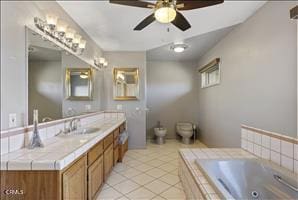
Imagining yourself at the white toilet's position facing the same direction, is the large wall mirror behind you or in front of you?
in front

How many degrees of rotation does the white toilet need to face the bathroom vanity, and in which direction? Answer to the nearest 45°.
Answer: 0° — it already faces it

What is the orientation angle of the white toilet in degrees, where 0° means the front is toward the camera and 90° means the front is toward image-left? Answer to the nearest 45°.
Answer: approximately 0°
